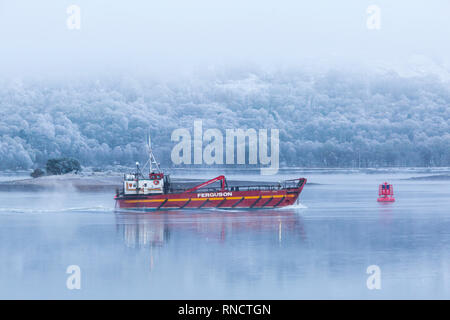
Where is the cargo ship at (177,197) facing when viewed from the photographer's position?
facing to the right of the viewer
